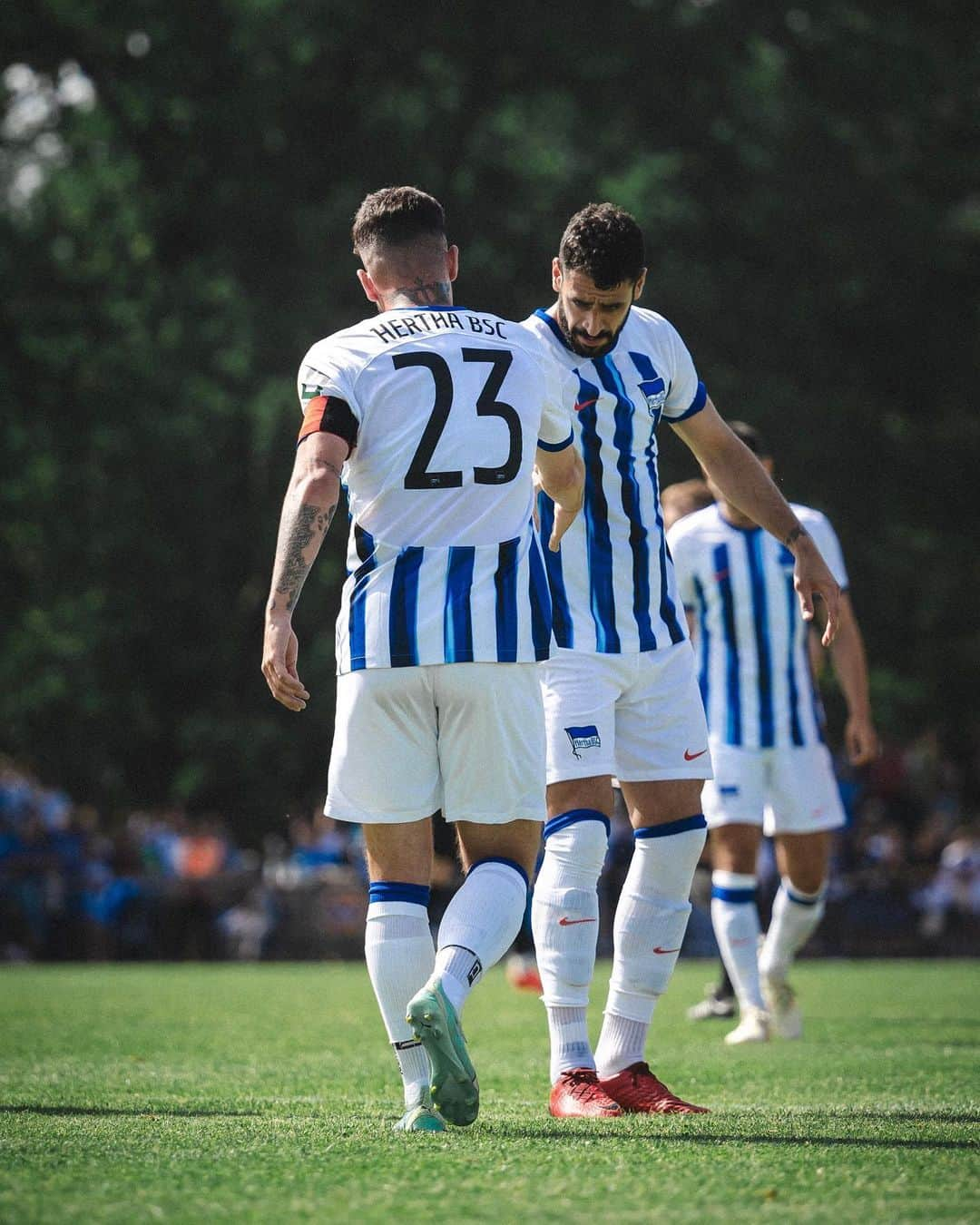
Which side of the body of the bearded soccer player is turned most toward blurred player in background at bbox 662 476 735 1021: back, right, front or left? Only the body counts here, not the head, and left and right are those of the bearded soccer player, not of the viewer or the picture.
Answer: back

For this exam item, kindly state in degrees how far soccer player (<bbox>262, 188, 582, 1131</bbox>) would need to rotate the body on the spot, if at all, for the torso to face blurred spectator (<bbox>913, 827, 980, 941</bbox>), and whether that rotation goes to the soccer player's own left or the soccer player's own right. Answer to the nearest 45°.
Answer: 0° — they already face them

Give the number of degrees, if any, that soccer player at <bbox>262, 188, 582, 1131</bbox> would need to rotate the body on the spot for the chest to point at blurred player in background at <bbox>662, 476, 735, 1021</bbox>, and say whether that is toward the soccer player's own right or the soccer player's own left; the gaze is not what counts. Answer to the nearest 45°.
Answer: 0° — they already face them

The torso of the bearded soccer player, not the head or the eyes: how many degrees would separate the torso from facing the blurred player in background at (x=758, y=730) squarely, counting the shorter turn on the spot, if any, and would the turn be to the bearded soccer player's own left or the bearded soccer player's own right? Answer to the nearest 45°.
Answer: approximately 180°

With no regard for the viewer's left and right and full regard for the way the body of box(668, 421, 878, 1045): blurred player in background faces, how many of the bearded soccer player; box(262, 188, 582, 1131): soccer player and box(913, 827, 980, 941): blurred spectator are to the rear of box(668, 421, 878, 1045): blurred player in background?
1

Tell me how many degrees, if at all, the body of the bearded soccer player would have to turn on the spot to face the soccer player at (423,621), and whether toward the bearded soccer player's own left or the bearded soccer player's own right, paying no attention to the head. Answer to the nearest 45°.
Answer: approximately 45° to the bearded soccer player's own right

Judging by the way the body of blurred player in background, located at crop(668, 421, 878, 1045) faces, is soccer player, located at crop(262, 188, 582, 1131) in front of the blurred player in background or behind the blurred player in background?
in front

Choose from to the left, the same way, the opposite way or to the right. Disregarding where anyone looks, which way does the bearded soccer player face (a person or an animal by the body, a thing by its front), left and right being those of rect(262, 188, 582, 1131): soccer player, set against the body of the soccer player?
the opposite way

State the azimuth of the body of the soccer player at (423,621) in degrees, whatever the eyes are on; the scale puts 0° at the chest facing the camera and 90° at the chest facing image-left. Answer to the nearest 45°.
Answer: approximately 180°

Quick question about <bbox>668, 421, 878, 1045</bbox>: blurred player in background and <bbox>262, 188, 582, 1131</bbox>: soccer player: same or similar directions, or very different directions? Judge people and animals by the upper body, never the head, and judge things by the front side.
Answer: very different directions

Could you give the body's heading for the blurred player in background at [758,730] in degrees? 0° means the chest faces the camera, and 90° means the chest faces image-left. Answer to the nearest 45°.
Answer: approximately 0°
